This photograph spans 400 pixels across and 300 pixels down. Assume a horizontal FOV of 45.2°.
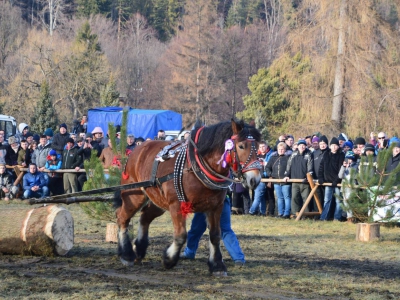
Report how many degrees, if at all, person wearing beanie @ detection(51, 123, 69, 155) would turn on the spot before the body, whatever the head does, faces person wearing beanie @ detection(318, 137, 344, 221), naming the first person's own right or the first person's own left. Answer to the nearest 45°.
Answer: approximately 45° to the first person's own left

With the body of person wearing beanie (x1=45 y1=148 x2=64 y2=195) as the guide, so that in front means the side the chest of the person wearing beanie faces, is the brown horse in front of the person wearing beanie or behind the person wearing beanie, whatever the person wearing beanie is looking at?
in front

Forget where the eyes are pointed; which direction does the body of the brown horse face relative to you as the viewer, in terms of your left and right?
facing the viewer and to the right of the viewer

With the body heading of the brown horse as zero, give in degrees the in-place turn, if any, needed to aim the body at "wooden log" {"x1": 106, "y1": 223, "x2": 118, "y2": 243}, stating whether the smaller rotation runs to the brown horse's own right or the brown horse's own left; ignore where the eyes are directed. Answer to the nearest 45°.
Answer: approximately 180°

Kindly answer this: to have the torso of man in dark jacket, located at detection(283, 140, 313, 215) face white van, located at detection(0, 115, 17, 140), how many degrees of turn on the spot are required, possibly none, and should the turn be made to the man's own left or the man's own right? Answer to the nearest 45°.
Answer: approximately 135° to the man's own right
